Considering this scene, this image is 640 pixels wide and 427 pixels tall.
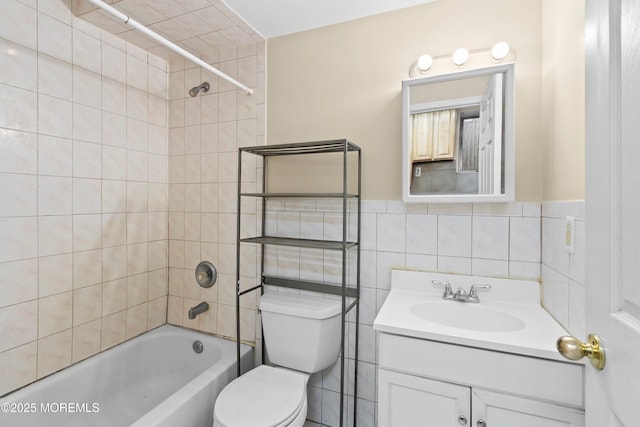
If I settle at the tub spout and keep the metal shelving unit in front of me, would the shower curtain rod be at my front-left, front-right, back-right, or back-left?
front-right

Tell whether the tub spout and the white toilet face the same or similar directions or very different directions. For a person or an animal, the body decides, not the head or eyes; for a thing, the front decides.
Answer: same or similar directions

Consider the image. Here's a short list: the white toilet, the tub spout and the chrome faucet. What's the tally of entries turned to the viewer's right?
0

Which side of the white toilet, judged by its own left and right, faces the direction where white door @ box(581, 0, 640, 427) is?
left

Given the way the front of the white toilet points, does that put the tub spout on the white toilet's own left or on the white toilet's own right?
on the white toilet's own right

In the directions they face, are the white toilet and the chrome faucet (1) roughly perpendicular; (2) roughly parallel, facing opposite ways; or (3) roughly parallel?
roughly parallel

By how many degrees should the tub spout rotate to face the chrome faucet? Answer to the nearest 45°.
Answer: approximately 90° to its left

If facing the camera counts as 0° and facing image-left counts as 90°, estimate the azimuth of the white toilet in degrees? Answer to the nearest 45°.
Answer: approximately 45°

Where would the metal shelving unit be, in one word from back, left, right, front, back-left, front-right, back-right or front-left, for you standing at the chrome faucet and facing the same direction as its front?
right

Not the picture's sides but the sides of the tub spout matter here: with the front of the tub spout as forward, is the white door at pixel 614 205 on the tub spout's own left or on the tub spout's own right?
on the tub spout's own left

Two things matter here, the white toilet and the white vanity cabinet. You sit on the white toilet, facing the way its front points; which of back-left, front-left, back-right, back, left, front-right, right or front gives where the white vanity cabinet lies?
left

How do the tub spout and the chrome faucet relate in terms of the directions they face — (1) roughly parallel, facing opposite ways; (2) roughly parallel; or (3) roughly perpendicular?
roughly parallel

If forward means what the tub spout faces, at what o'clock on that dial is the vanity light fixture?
The vanity light fixture is roughly at 9 o'clock from the tub spout.

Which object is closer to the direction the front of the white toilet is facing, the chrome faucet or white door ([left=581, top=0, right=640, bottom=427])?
the white door
